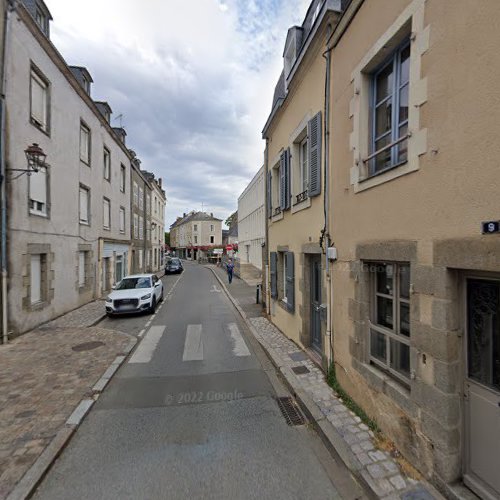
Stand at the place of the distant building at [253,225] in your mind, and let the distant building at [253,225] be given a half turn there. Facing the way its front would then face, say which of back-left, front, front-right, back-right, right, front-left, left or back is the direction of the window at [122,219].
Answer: back-right

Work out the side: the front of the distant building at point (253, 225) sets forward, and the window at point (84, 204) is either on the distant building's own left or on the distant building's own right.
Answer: on the distant building's own left

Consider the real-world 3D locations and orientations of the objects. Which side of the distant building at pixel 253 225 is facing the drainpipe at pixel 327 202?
left

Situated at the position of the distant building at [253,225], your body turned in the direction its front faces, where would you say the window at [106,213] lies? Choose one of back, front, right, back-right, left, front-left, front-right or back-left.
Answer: front-left

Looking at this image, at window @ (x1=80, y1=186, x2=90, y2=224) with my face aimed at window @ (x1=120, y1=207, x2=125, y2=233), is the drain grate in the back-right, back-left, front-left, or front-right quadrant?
back-right

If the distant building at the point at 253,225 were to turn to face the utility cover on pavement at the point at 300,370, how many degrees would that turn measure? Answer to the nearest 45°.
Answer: approximately 90° to its left

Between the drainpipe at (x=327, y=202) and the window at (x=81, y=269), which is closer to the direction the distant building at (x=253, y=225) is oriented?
the window

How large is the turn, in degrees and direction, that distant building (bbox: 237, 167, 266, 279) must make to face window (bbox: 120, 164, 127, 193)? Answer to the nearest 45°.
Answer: approximately 45° to its left

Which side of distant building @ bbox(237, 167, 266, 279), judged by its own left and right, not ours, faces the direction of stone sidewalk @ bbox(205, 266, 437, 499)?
left

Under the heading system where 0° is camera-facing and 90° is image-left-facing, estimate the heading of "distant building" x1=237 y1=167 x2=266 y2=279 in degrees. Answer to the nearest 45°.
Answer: approximately 90°

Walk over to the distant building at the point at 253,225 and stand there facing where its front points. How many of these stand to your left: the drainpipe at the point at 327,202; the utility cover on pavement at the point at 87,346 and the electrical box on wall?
3

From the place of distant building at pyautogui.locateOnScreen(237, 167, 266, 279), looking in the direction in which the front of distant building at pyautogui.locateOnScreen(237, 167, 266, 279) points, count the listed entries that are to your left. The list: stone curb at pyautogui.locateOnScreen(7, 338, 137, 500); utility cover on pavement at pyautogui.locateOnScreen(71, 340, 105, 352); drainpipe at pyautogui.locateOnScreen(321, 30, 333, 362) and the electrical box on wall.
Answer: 4

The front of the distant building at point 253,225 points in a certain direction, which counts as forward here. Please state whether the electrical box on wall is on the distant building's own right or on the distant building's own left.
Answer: on the distant building's own left

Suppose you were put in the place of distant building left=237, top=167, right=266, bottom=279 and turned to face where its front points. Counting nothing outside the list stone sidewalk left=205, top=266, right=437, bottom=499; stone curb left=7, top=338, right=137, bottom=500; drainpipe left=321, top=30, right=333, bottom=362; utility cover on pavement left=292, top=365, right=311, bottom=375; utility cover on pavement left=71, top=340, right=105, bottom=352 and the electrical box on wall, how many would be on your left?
6

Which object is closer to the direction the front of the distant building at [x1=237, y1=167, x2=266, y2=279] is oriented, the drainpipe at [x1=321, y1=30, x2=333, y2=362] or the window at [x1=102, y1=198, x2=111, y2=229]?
the window

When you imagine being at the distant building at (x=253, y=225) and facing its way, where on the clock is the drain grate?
The drain grate is roughly at 9 o'clock from the distant building.
